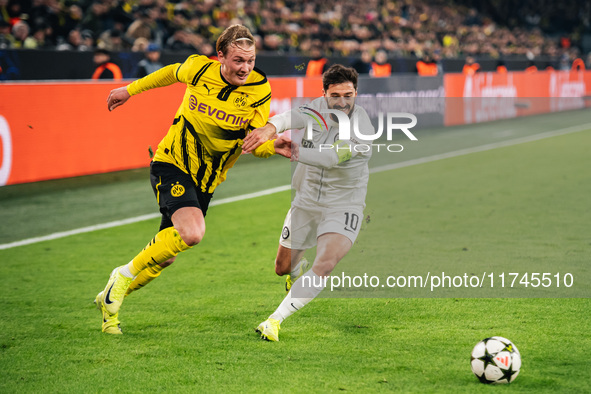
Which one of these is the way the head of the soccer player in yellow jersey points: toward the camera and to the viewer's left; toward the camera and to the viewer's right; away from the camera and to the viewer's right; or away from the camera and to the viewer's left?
toward the camera and to the viewer's right

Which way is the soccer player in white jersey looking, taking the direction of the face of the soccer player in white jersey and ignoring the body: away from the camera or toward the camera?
toward the camera

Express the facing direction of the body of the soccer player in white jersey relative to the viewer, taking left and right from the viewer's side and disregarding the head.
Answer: facing the viewer

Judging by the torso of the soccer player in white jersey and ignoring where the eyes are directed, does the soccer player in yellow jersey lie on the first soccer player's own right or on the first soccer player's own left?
on the first soccer player's own right

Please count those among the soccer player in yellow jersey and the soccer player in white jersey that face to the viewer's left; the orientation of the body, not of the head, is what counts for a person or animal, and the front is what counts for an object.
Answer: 0

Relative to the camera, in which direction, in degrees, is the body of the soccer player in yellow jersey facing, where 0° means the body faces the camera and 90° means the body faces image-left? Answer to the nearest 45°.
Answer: approximately 315°

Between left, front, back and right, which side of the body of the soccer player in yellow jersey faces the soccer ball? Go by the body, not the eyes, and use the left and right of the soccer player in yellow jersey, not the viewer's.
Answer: front

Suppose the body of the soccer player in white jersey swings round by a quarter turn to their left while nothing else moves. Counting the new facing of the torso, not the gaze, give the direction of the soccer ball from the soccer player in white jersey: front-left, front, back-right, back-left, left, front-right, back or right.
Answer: front-right
